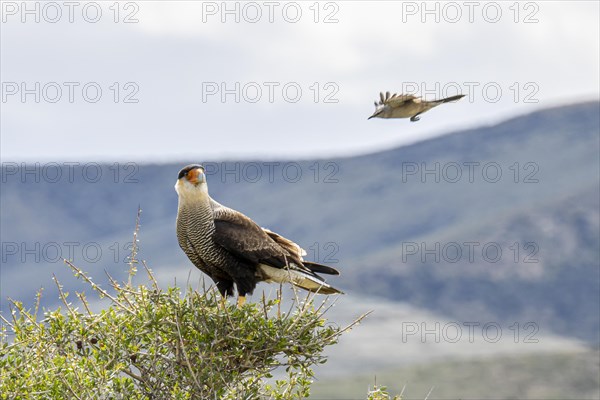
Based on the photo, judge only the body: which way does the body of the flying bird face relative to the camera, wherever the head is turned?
to the viewer's left
